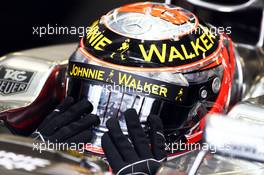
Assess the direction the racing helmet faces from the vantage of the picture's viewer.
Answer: facing the viewer and to the left of the viewer
